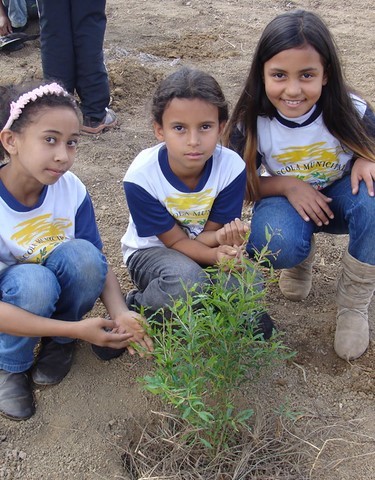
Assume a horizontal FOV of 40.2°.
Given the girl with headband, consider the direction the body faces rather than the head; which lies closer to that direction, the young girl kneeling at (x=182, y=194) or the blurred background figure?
the young girl kneeling

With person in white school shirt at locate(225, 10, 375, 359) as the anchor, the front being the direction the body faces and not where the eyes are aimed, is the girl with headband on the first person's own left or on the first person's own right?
on the first person's own right

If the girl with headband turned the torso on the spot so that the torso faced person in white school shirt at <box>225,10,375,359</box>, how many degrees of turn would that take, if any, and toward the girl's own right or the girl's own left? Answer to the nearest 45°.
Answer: approximately 45° to the girl's own left

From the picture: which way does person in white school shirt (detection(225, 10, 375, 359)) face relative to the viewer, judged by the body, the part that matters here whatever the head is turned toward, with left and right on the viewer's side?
facing the viewer

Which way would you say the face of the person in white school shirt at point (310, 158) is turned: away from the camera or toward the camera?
toward the camera

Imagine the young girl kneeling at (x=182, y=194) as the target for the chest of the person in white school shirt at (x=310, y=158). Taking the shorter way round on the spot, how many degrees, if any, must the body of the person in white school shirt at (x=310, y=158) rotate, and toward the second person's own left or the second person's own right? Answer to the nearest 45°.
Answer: approximately 45° to the second person's own right

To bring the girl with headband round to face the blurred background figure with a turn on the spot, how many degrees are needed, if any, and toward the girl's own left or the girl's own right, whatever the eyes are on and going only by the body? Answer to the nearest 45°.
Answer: approximately 135° to the girl's own left

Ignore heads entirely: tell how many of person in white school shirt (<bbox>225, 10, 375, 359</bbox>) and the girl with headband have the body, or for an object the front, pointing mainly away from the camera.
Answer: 0

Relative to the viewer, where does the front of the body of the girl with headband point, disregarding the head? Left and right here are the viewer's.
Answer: facing the viewer and to the right of the viewer

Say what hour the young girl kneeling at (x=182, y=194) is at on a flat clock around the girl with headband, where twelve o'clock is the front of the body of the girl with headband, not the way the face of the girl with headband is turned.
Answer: The young girl kneeling is roughly at 10 o'clock from the girl with headband.

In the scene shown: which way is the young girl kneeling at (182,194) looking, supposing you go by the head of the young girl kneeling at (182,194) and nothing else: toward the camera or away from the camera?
toward the camera
